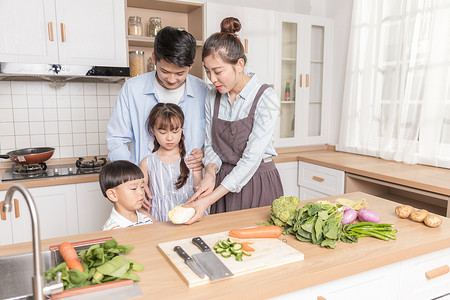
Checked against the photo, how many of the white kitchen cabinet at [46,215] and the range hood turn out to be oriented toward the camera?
2

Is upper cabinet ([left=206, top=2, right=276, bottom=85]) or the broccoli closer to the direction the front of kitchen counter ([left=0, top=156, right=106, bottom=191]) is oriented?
the broccoli

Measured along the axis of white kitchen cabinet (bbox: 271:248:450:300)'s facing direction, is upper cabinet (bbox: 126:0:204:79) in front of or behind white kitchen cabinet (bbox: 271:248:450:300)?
behind

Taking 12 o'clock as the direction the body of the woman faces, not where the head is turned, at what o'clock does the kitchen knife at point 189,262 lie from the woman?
The kitchen knife is roughly at 11 o'clock from the woman.

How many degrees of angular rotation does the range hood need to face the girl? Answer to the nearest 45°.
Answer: approximately 45° to its left

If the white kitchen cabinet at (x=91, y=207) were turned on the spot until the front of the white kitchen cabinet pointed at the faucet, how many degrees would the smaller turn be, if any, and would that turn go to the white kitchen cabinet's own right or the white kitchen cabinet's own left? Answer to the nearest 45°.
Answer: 0° — it already faces it

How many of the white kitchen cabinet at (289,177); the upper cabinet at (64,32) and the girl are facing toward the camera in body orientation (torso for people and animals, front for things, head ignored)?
3

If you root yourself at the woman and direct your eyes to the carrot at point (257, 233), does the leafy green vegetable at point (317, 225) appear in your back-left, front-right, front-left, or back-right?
front-left

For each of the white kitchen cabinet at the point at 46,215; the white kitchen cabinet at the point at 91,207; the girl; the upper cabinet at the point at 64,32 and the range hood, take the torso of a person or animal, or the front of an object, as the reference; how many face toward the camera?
5

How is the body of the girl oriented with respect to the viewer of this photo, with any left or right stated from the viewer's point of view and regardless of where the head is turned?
facing the viewer

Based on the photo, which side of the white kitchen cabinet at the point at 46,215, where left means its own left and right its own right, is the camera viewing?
front

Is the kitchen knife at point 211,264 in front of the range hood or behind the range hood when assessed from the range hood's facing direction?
in front

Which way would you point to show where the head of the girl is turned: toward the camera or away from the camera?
toward the camera

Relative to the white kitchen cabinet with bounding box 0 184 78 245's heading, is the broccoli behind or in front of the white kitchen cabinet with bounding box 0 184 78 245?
in front

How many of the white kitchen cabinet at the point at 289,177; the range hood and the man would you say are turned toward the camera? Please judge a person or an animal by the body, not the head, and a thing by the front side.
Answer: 3

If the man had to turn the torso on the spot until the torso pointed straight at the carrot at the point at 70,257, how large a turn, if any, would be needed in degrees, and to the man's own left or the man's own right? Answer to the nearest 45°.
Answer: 0° — they already face it

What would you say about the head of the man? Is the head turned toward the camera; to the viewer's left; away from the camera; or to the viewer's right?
toward the camera

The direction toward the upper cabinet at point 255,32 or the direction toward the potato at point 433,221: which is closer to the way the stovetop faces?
the potato

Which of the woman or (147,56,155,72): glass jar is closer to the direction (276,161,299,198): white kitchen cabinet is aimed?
the woman
